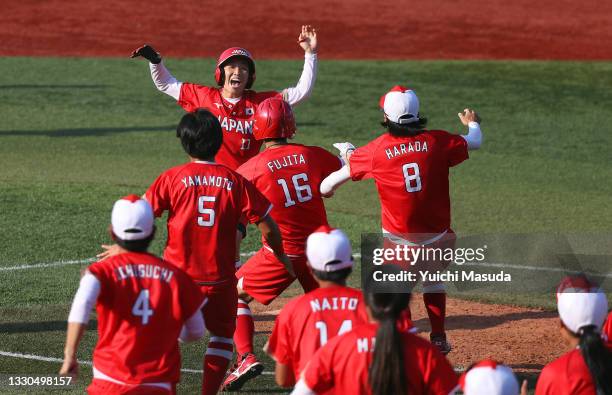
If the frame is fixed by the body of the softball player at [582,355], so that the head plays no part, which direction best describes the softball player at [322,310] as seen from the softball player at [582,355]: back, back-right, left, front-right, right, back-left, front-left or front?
front-left

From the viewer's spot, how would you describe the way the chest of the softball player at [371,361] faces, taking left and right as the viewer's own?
facing away from the viewer

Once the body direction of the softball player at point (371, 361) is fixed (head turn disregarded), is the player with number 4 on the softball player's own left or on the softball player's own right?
on the softball player's own left

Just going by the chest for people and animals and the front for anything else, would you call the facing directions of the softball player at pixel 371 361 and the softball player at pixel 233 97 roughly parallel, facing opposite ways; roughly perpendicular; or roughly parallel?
roughly parallel, facing opposite ways

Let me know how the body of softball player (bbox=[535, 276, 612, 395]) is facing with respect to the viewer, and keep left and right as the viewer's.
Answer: facing away from the viewer and to the left of the viewer

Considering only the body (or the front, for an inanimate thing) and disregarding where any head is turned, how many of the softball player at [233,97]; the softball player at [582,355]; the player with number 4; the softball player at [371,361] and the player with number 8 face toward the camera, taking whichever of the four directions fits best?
1

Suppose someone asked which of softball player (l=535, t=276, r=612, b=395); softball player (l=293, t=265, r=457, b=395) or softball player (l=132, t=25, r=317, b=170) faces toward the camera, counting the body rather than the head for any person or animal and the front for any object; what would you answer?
softball player (l=132, t=25, r=317, b=170)

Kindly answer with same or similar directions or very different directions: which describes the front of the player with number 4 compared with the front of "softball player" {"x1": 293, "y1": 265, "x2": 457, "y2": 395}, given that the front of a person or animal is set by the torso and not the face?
same or similar directions

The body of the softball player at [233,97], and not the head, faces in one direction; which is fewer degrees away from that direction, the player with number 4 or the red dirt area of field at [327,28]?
the player with number 4

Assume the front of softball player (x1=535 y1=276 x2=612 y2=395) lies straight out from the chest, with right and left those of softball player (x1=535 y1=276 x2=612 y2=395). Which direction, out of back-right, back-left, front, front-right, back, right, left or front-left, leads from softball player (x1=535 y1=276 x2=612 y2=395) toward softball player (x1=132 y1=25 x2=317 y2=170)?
front

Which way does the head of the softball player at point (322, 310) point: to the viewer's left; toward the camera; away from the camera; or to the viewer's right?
away from the camera

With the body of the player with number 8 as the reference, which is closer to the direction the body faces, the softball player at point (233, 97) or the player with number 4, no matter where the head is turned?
the softball player

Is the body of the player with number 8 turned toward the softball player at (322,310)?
no

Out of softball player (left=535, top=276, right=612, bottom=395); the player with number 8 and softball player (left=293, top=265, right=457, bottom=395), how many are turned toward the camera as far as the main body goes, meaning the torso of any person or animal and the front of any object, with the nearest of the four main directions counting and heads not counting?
0

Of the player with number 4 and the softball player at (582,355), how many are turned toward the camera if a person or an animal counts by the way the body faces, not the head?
0

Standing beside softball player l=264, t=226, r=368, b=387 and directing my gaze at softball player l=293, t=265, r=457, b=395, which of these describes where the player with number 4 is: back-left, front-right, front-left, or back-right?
back-right

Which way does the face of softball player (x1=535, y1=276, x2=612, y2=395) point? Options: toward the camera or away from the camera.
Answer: away from the camera

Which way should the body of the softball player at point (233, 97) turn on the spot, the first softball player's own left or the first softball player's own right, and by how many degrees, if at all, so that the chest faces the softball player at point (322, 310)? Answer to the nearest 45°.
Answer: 0° — they already face them

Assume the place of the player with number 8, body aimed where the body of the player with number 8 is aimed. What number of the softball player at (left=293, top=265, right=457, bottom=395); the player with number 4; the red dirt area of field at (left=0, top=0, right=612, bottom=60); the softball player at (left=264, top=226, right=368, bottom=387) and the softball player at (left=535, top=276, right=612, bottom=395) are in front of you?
1

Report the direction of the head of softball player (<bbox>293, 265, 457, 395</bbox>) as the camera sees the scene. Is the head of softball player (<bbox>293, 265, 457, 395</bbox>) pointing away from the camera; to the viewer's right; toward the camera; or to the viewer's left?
away from the camera

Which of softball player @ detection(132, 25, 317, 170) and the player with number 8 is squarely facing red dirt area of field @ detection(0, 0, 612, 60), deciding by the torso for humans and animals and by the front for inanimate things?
the player with number 8

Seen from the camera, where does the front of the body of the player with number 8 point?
away from the camera

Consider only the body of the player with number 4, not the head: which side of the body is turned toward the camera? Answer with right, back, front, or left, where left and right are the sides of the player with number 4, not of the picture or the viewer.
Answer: back
